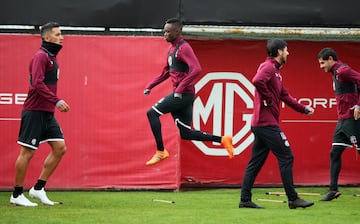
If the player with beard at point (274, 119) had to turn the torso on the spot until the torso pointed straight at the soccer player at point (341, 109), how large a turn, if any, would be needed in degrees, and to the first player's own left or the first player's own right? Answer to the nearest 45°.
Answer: approximately 45° to the first player's own left

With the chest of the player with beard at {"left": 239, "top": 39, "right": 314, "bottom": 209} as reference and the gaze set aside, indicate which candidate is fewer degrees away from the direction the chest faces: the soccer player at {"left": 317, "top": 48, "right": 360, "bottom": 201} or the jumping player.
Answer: the soccer player

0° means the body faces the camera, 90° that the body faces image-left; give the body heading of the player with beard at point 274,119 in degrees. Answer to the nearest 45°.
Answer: approximately 270°

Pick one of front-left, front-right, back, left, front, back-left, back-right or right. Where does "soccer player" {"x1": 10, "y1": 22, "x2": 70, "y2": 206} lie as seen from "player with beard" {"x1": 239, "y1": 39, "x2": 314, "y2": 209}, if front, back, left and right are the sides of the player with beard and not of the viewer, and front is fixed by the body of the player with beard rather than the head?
back

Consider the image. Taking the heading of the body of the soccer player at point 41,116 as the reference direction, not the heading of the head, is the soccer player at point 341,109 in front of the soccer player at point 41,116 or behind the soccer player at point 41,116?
in front

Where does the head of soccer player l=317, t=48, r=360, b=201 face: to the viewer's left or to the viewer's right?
to the viewer's left
